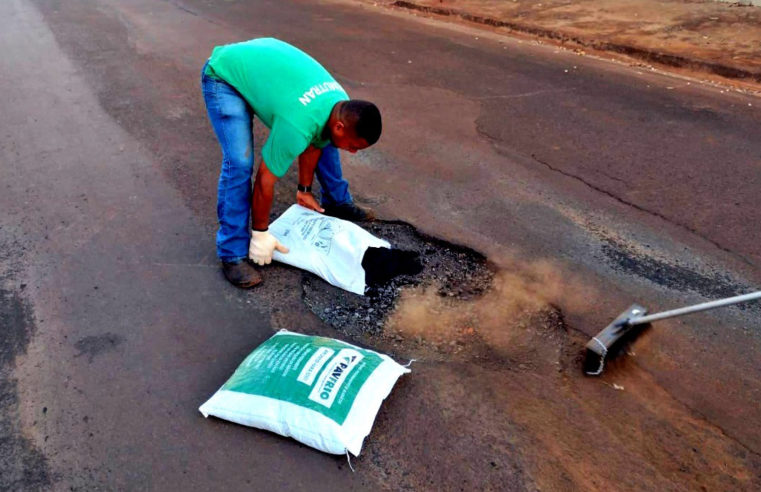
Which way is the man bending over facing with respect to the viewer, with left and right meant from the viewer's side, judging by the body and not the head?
facing the viewer and to the right of the viewer

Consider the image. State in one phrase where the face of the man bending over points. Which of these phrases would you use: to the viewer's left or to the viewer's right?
to the viewer's right

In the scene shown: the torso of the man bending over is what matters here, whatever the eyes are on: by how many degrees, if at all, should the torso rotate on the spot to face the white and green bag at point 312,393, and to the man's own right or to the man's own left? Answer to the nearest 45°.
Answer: approximately 45° to the man's own right
